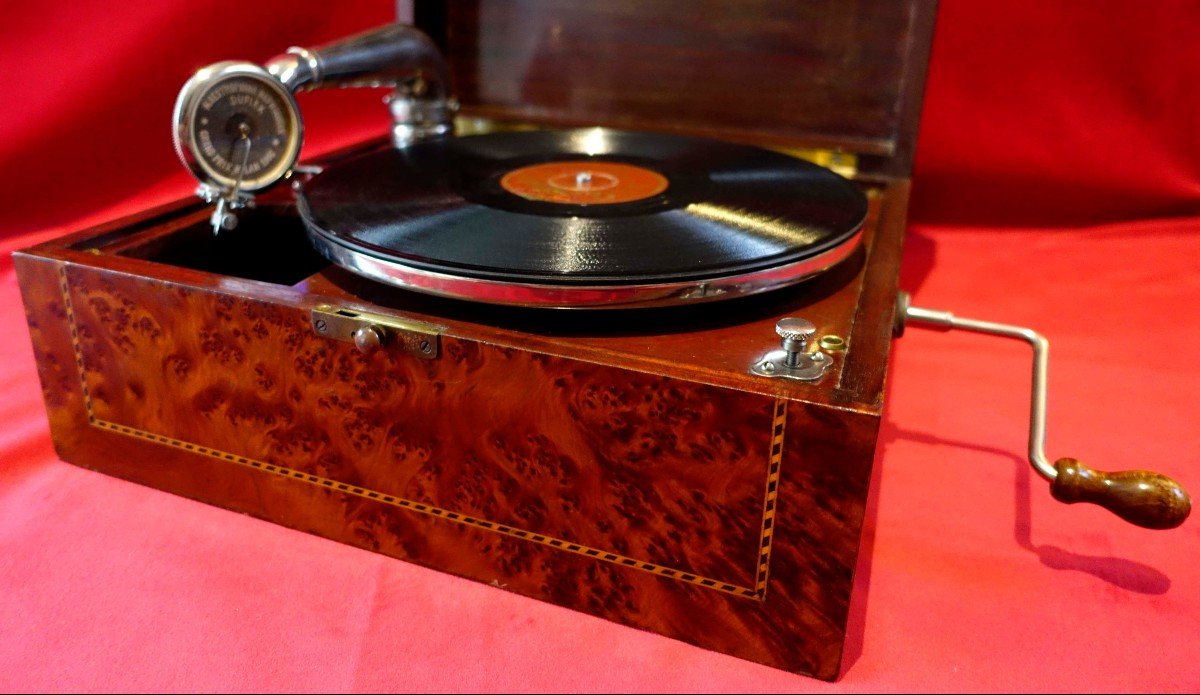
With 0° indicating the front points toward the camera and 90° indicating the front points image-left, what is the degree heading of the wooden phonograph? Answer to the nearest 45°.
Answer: approximately 45°
